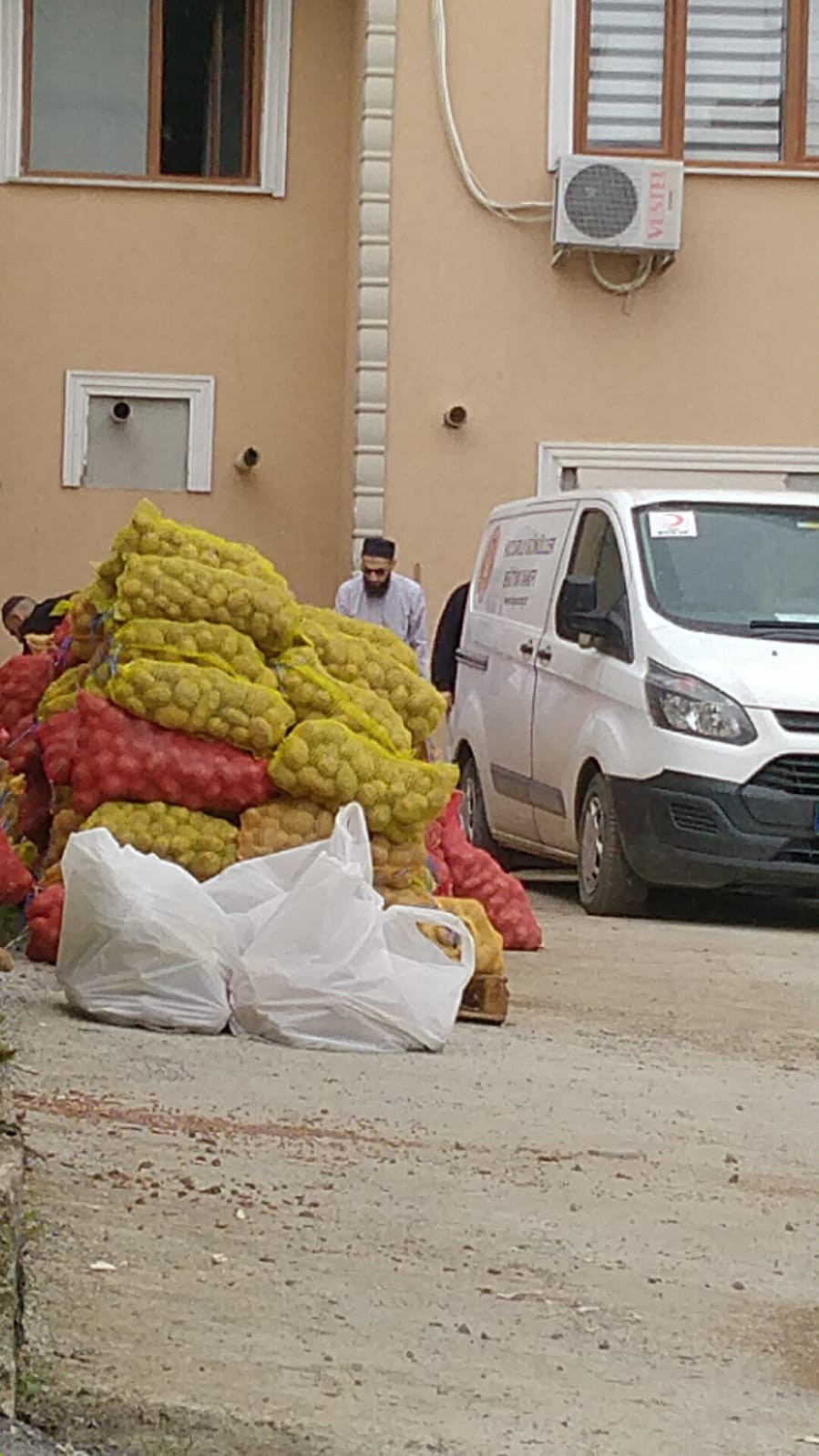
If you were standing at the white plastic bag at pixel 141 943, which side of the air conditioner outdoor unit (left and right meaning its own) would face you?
front

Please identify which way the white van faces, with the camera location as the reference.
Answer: facing the viewer and to the right of the viewer

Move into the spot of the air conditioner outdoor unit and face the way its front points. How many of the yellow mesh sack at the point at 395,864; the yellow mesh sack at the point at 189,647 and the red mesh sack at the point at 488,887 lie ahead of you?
3

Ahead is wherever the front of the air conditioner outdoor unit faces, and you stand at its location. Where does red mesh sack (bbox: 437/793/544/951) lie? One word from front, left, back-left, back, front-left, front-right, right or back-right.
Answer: front

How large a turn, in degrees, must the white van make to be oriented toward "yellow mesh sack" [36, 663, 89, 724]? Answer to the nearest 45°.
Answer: approximately 90° to its right

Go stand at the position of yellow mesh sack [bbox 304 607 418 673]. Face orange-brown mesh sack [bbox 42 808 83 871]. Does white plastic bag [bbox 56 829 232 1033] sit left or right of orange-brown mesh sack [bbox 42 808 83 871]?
left

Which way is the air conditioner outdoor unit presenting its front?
toward the camera

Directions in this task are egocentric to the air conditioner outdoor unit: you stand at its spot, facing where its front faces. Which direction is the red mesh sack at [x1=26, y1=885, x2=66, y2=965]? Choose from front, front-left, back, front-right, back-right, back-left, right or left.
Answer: front

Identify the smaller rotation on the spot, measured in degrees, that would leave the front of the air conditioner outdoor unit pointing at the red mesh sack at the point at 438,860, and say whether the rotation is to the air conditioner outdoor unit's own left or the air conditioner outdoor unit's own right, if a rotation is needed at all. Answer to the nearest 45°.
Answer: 0° — it already faces it

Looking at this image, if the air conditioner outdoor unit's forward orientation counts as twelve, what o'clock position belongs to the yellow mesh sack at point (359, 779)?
The yellow mesh sack is roughly at 12 o'clock from the air conditioner outdoor unit.

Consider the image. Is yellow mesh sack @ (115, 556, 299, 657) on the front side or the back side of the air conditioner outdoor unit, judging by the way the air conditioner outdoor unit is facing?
on the front side

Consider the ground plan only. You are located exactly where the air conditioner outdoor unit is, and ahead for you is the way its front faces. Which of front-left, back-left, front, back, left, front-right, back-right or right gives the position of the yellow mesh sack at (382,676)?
front

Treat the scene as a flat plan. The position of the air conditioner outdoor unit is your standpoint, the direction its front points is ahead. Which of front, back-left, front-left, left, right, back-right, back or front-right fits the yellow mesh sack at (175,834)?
front

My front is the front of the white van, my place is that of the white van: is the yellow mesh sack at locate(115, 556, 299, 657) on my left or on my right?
on my right

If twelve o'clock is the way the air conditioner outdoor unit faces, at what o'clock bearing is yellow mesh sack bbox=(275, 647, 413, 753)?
The yellow mesh sack is roughly at 12 o'clock from the air conditioner outdoor unit.

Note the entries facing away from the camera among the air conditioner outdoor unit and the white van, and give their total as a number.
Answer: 0

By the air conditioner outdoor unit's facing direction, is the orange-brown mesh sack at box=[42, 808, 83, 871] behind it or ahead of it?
ahead

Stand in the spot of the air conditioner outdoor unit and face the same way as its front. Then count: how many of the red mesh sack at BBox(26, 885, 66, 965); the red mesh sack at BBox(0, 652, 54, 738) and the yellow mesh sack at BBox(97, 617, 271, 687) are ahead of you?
3
